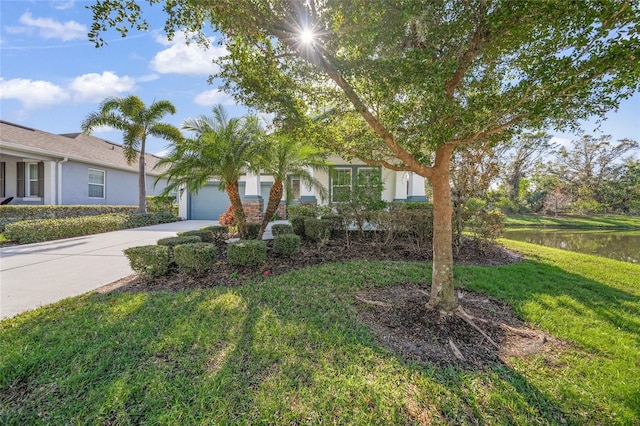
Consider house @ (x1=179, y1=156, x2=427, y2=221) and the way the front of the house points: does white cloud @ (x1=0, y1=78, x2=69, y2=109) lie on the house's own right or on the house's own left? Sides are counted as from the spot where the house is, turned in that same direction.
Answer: on the house's own right

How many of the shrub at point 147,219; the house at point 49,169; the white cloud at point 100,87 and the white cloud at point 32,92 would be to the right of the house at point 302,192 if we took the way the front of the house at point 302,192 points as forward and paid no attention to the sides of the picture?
4

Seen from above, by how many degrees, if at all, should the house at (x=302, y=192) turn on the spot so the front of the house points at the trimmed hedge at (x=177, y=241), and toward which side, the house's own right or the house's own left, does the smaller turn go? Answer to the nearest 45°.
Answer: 0° — it already faces it

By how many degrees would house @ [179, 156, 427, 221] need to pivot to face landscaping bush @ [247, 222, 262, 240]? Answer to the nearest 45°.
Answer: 0° — it already faces it

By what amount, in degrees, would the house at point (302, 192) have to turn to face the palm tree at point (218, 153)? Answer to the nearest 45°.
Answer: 0° — it already faces it

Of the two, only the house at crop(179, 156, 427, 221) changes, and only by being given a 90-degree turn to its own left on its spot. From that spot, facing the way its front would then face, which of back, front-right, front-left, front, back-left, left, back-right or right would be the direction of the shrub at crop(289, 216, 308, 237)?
right

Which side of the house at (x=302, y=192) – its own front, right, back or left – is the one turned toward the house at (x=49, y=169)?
right

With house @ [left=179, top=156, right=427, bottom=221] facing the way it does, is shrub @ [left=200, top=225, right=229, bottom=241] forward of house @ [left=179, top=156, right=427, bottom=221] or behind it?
forward

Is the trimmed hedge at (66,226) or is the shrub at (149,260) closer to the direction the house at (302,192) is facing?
the shrub

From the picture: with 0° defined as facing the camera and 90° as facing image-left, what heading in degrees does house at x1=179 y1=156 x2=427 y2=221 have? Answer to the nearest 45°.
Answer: approximately 0°

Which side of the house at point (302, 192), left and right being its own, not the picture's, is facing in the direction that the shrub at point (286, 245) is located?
front

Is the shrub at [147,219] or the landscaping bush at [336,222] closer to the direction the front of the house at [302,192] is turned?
the landscaping bush
